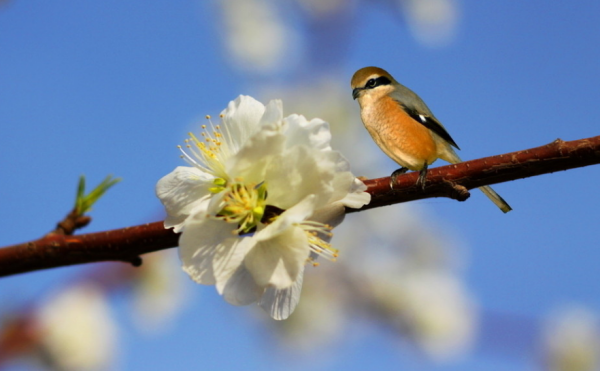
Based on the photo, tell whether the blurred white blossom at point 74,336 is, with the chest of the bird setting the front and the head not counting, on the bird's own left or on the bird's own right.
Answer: on the bird's own right

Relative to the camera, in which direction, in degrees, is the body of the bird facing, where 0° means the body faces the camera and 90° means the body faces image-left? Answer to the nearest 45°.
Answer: approximately 45°

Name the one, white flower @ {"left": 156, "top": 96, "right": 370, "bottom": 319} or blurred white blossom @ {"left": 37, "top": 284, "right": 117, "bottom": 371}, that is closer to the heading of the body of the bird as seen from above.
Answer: the white flower
